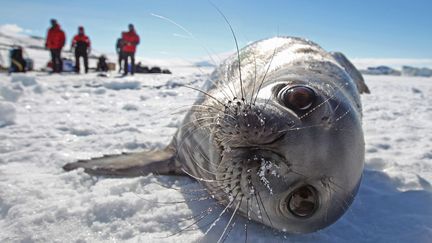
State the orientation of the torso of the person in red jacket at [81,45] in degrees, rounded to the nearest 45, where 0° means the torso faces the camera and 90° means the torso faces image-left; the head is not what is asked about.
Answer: approximately 0°

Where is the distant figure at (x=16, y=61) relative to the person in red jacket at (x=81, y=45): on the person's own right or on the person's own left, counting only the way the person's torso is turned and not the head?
on the person's own right

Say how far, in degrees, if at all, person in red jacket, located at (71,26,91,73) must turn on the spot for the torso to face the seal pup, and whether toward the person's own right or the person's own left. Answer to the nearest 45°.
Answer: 0° — they already face it

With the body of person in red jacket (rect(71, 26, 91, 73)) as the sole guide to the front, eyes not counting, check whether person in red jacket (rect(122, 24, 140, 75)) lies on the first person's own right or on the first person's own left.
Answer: on the first person's own left

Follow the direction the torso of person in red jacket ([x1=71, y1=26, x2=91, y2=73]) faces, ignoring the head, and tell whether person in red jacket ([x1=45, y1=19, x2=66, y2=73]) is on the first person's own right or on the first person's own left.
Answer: on the first person's own right

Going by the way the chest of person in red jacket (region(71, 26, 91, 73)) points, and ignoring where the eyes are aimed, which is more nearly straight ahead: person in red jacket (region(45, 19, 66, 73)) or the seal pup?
the seal pup
